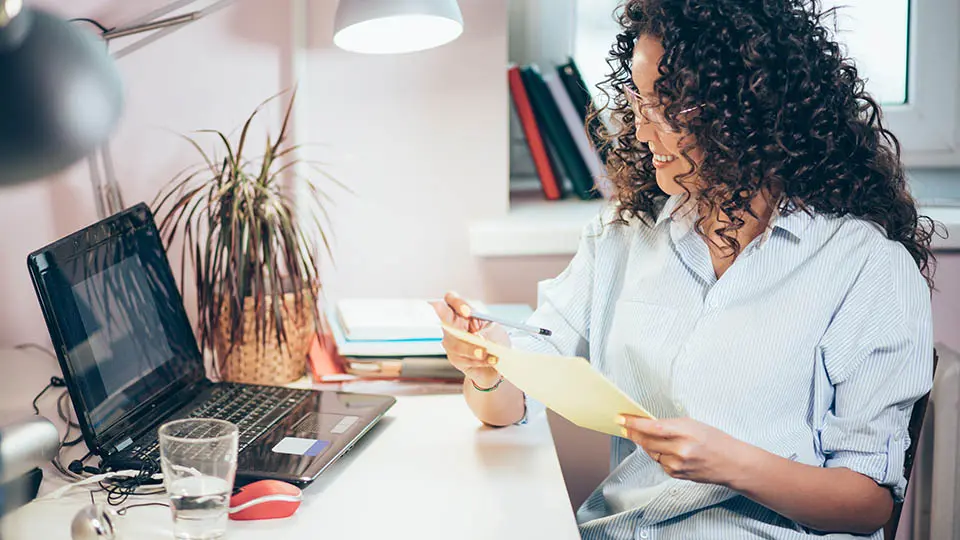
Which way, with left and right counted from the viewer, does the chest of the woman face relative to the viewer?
facing the viewer and to the left of the viewer

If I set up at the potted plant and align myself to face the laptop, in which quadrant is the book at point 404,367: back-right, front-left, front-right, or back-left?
back-left

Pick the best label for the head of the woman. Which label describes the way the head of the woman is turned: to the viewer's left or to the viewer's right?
to the viewer's left

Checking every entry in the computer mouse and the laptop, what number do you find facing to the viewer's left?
1

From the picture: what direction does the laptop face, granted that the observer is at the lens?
facing the viewer and to the right of the viewer

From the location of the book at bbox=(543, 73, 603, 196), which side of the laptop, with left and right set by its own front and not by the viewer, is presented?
left

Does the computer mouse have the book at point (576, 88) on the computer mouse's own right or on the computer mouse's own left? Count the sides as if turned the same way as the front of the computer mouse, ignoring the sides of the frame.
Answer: on the computer mouse's own right

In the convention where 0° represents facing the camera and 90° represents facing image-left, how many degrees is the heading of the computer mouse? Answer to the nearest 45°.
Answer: approximately 90°

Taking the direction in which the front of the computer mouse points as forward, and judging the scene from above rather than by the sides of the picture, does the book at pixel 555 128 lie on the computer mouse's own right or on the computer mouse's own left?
on the computer mouse's own right
